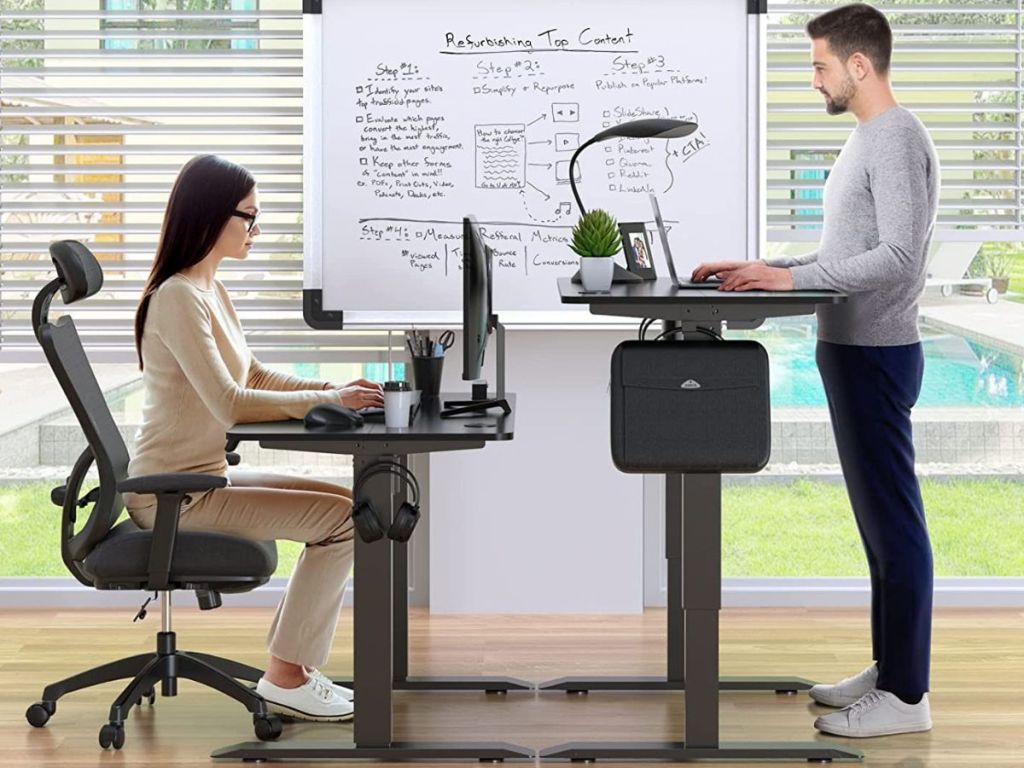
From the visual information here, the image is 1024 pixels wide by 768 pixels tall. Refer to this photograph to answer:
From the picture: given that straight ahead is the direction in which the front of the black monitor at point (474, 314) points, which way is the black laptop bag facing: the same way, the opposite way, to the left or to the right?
to the left

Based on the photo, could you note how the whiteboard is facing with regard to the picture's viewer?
facing the viewer

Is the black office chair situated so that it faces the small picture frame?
yes

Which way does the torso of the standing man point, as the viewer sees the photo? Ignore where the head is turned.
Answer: to the viewer's left

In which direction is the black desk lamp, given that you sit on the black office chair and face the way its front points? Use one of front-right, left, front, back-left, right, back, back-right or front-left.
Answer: front

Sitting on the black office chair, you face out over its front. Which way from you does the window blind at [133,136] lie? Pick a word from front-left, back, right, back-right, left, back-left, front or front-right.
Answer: left

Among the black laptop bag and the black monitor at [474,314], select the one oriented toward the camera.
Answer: the black laptop bag

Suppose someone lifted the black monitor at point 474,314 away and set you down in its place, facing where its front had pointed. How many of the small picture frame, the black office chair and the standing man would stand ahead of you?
1

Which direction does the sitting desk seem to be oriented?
to the viewer's left

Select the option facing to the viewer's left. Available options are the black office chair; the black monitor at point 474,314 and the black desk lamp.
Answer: the black monitor

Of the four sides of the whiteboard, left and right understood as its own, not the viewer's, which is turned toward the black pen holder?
front

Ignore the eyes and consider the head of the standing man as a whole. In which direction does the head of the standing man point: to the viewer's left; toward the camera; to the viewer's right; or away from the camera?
to the viewer's left

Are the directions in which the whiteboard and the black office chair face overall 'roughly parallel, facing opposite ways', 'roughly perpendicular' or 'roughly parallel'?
roughly perpendicular

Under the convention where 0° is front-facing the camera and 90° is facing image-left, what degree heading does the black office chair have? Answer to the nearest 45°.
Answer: approximately 270°

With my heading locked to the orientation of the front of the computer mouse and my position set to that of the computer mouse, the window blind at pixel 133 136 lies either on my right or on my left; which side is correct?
on my left

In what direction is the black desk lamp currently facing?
to the viewer's right

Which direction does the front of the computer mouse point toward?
to the viewer's right
